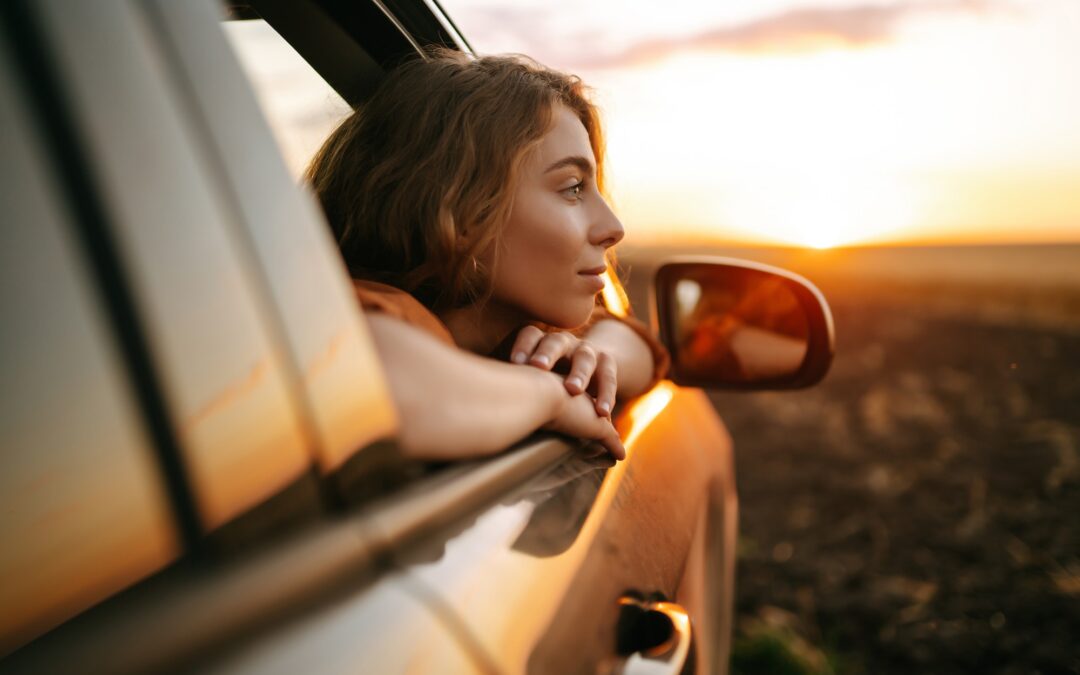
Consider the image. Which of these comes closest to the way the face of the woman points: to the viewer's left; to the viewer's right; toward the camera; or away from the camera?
to the viewer's right

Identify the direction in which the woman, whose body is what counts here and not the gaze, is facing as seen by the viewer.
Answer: to the viewer's right
